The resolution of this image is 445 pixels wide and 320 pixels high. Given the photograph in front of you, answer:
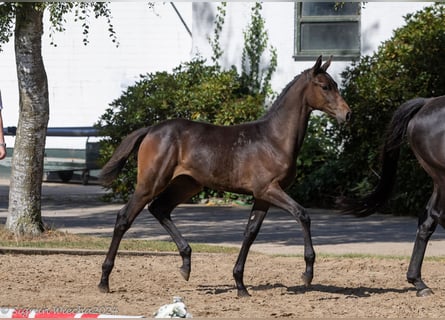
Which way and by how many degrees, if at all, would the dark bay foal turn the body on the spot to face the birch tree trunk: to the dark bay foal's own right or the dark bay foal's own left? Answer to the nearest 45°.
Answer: approximately 135° to the dark bay foal's own left

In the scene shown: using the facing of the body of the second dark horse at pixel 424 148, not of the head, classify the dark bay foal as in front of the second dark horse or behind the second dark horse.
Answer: behind

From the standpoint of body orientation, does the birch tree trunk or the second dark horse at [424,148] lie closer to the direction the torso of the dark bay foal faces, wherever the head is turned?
the second dark horse

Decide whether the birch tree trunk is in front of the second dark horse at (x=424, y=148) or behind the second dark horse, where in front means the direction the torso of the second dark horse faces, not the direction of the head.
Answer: behind

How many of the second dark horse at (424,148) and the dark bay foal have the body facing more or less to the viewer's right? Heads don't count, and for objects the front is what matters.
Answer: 2

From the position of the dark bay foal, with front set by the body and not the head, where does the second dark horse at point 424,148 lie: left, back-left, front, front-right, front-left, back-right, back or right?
front

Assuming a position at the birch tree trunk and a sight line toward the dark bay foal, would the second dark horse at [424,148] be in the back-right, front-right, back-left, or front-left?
front-left

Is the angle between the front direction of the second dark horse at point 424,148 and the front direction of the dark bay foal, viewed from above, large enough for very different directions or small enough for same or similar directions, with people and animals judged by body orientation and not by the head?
same or similar directions

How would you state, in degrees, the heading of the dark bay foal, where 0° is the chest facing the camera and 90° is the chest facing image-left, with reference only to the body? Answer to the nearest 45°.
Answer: approximately 270°

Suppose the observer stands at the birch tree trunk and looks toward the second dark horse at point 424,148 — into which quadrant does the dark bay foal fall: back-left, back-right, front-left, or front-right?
front-right

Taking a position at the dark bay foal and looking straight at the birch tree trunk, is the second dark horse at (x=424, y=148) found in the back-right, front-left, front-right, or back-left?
back-right

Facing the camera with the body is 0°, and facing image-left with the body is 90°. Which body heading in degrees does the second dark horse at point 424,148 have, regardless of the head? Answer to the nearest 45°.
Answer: approximately 270°

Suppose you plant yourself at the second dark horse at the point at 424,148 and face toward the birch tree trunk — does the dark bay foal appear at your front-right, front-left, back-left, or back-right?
front-left
